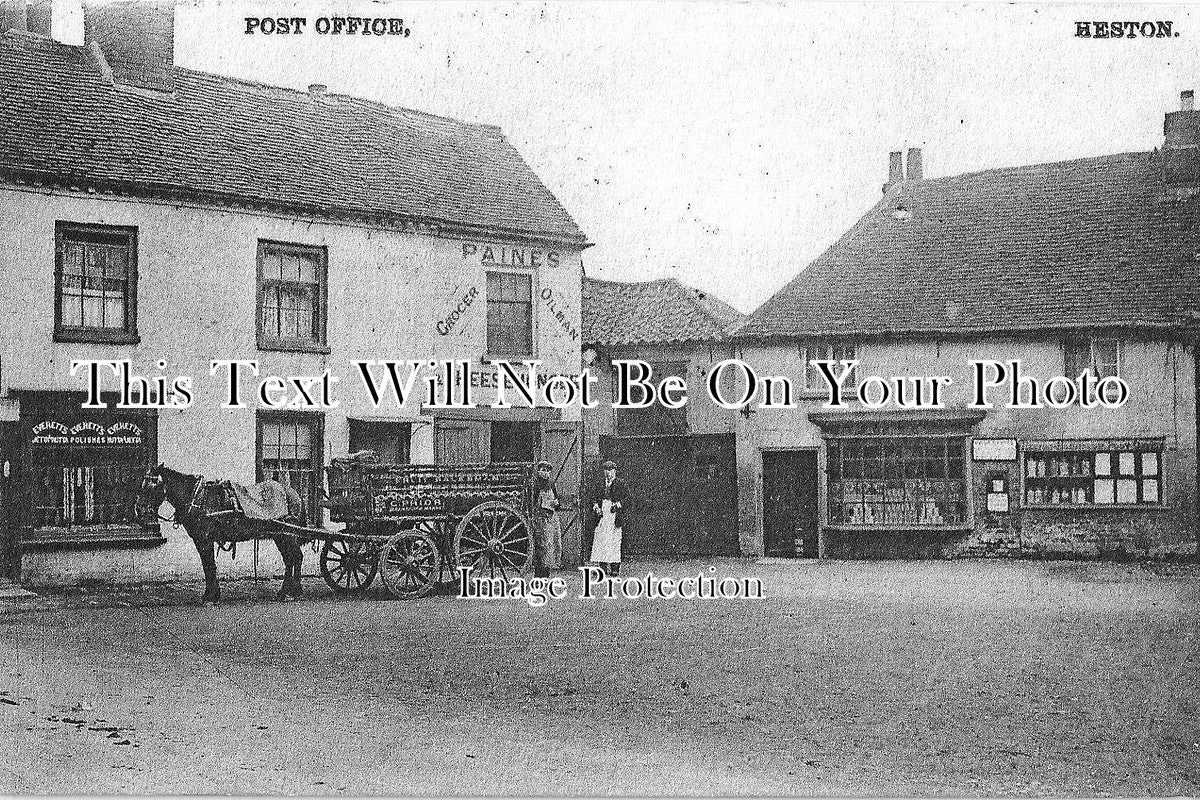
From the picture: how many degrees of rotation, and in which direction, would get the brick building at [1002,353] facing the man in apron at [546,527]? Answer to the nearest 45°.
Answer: approximately 90° to its right

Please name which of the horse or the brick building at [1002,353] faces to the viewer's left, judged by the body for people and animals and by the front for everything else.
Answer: the horse

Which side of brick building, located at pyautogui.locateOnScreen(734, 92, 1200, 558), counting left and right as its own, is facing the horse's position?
right

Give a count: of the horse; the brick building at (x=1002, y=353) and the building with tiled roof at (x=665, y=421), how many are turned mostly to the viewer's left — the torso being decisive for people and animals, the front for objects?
1

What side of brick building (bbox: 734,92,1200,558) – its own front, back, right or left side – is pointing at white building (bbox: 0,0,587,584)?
right

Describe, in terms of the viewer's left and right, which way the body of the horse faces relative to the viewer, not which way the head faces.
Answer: facing to the left of the viewer

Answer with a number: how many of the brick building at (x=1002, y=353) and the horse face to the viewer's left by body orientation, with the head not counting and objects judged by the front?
1

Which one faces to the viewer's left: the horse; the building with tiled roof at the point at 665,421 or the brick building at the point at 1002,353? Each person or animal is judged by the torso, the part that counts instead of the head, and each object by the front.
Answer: the horse

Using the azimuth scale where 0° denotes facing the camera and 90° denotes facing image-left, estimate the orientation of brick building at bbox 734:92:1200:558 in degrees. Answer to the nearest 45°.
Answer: approximately 0°

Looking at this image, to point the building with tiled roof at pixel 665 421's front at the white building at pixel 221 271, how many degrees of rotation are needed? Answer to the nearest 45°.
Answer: approximately 90° to its right

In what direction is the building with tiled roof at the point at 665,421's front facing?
toward the camera
